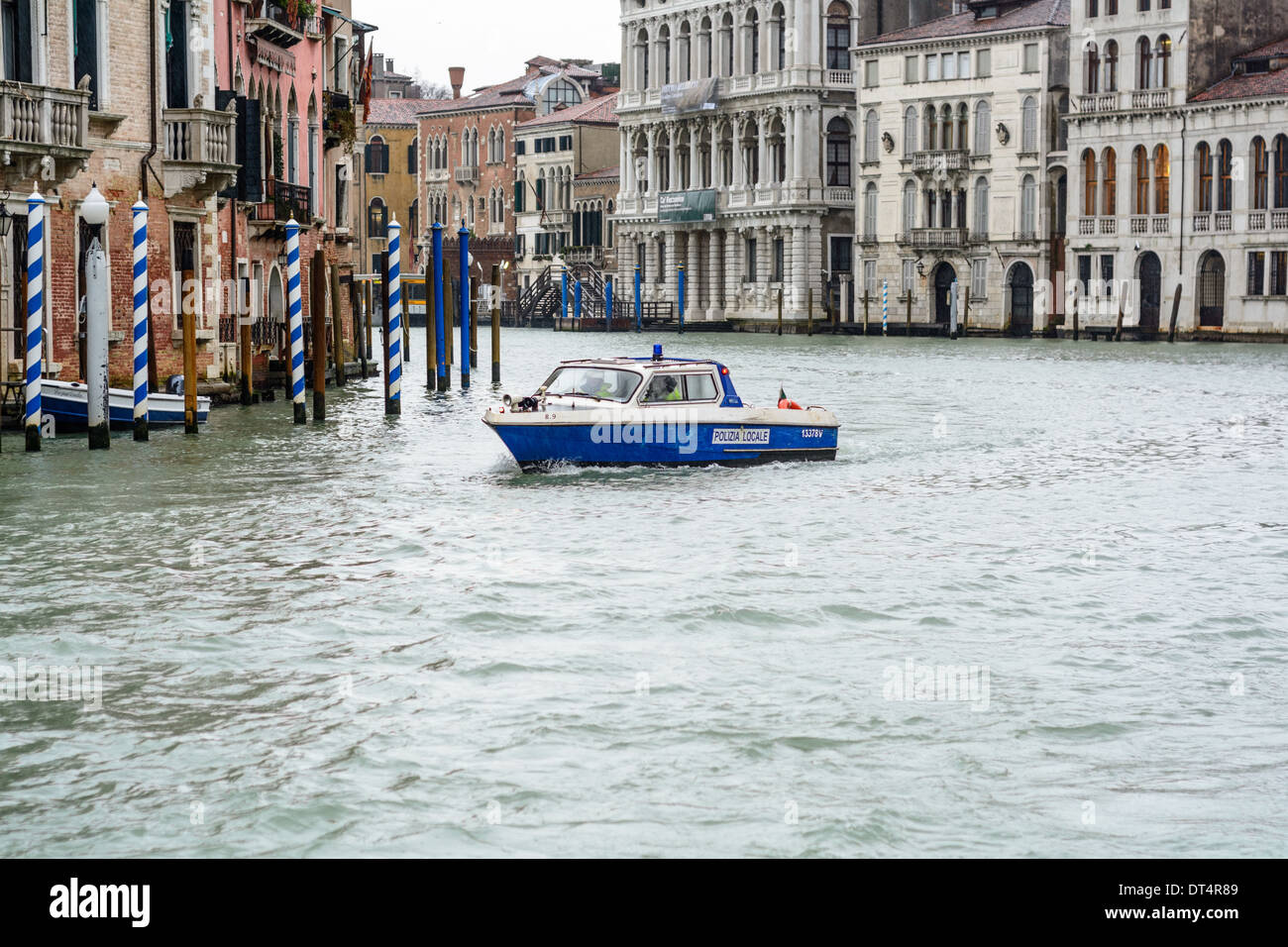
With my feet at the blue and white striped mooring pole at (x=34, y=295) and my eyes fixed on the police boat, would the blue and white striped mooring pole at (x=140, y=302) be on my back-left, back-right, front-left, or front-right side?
front-left

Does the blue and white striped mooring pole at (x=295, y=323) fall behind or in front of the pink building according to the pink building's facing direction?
in front

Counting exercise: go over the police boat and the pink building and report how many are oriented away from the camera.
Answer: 0

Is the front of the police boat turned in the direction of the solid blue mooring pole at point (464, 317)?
no

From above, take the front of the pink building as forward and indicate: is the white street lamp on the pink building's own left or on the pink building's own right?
on the pink building's own right

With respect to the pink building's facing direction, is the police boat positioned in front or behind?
in front

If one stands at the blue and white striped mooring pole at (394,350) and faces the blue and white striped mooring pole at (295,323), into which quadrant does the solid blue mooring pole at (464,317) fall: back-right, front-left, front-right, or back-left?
back-right

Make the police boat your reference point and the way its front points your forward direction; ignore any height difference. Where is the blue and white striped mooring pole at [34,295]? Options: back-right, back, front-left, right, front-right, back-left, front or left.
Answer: front-right

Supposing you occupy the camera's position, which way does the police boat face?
facing the viewer and to the left of the viewer

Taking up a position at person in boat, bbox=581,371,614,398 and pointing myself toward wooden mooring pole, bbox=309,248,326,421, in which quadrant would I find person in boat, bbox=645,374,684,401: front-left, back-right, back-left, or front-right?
back-right

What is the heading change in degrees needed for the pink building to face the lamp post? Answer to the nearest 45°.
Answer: approximately 45° to its right

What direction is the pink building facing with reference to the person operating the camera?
facing the viewer and to the right of the viewer
